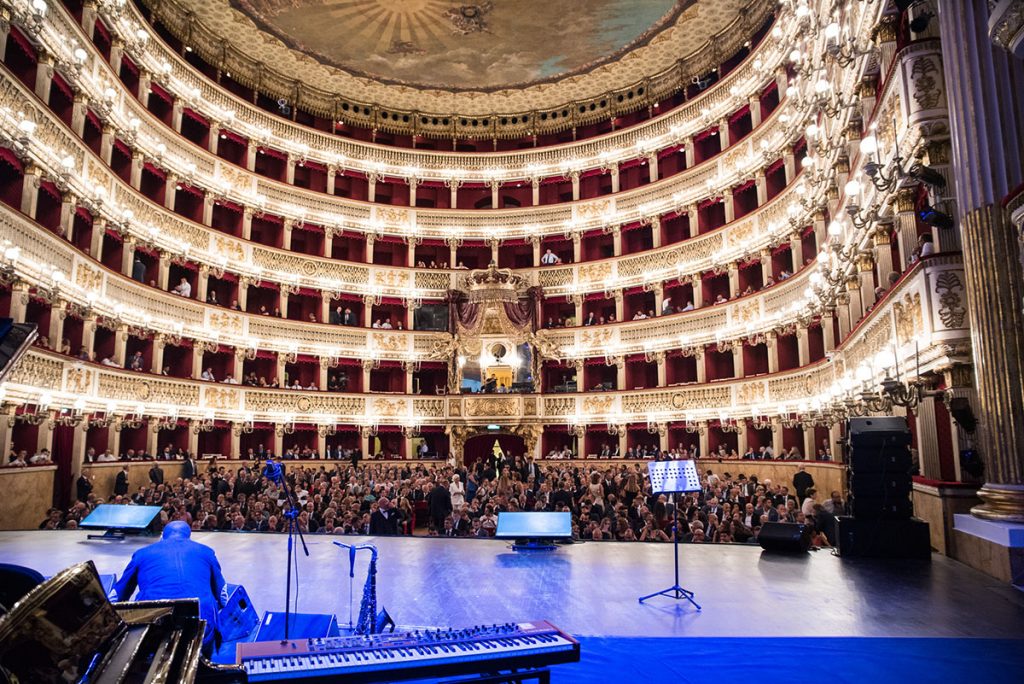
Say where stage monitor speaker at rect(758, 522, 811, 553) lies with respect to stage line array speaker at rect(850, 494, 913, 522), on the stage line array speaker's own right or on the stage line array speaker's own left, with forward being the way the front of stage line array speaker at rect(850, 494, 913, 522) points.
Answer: on the stage line array speaker's own left

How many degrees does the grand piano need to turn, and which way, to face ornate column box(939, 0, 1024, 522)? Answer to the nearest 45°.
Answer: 0° — it already faces it

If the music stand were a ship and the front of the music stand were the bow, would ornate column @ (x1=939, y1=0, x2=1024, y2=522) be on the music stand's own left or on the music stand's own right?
on the music stand's own left

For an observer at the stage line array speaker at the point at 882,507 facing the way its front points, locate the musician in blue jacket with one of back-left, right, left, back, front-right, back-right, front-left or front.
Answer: back-left

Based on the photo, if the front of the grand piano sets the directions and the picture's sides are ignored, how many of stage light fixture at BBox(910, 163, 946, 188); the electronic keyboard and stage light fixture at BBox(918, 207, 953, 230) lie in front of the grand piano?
3

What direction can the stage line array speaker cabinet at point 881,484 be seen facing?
away from the camera

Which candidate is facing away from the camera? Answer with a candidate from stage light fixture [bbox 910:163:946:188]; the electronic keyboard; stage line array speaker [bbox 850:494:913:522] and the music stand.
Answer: the stage line array speaker

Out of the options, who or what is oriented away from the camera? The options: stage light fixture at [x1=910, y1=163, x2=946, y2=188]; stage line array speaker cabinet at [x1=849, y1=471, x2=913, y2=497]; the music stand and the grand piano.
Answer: the stage line array speaker cabinet

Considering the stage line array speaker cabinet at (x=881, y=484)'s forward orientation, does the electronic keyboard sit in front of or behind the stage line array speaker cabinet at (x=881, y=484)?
behind

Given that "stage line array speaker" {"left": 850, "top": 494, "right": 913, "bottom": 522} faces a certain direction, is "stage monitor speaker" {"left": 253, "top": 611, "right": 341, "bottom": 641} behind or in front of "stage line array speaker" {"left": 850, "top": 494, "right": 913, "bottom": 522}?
behind

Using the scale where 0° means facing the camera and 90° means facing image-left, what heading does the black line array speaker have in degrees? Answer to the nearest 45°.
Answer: approximately 180°
